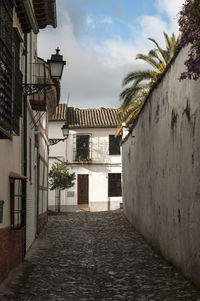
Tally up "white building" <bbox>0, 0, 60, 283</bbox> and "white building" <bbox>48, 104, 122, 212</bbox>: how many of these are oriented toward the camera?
1

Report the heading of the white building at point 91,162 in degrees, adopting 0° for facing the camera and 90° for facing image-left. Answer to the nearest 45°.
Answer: approximately 0°

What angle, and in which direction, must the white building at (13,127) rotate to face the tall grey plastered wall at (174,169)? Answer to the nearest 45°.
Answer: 0° — it already faces it

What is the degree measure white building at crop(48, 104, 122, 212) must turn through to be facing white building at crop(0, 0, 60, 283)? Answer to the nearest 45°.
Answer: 0° — it already faces it

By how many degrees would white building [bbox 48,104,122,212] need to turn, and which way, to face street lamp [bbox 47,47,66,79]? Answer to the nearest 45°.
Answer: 0° — it already faces it

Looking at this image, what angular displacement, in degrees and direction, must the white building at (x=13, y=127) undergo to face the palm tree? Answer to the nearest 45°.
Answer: approximately 90° to its left

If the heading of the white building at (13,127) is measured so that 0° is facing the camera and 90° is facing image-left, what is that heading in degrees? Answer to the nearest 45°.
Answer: approximately 270°

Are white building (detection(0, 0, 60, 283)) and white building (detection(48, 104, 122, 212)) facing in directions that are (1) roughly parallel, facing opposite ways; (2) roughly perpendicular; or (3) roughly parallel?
roughly perpendicular

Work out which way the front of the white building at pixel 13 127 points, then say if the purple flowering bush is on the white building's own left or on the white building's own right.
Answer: on the white building's own right
